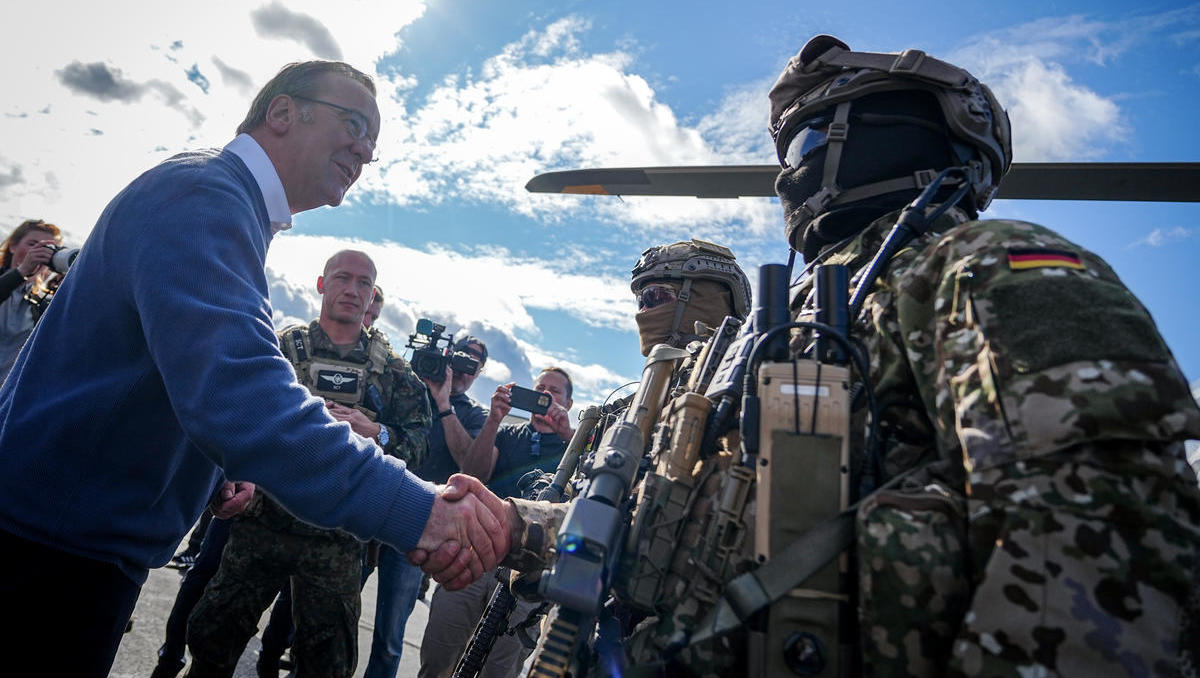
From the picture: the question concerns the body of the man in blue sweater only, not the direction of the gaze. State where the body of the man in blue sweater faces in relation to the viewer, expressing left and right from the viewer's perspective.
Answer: facing to the right of the viewer

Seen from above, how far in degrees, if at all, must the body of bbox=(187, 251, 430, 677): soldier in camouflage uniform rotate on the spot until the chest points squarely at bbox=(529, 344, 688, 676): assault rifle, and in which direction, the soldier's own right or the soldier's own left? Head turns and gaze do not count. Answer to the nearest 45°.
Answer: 0° — they already face it
